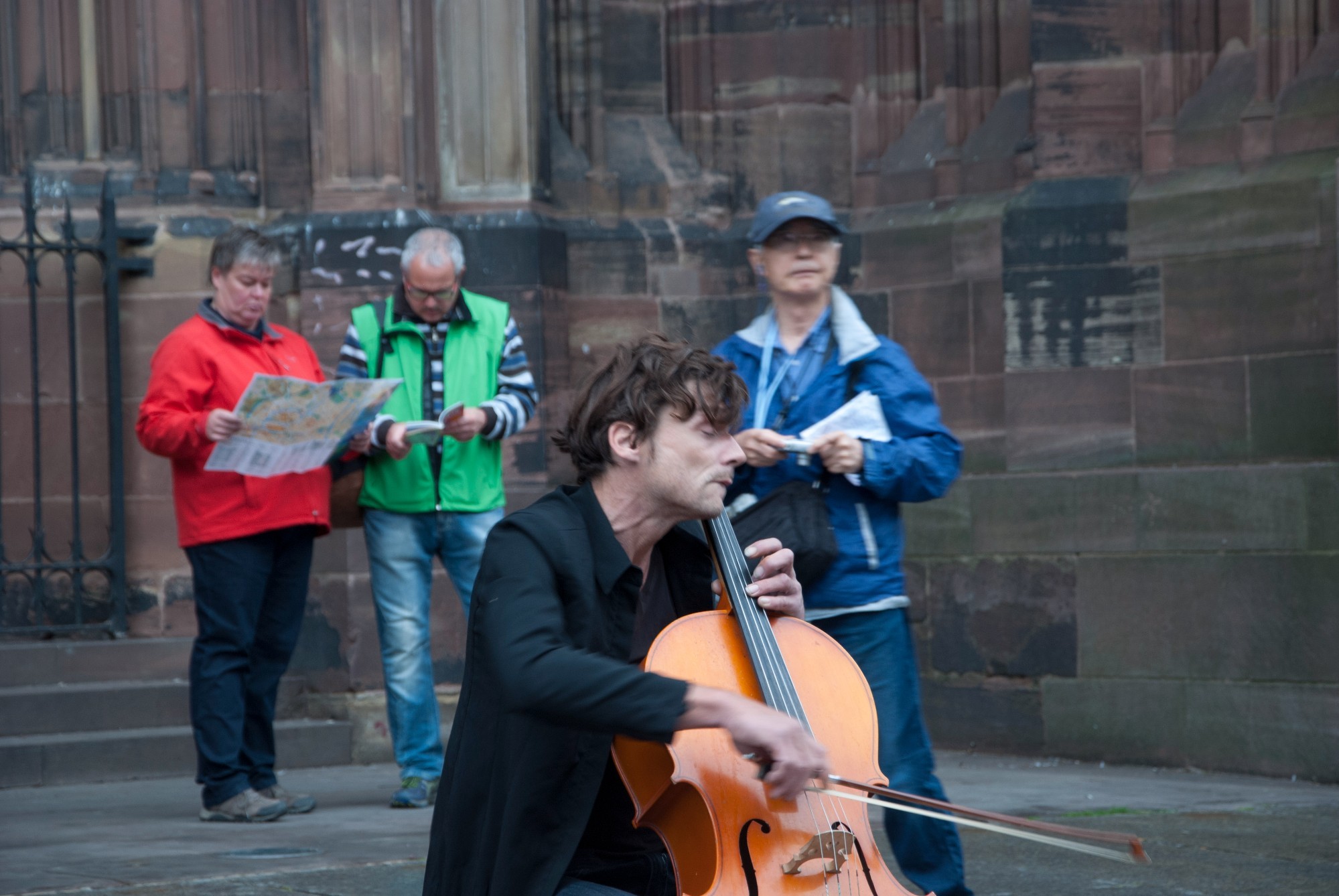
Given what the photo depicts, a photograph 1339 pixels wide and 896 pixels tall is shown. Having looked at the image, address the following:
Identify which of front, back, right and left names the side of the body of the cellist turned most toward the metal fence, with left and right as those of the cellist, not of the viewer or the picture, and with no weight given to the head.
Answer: back

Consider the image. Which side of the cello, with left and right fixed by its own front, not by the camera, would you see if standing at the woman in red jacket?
back

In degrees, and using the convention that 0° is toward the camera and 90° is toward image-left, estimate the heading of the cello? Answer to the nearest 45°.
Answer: approximately 315°

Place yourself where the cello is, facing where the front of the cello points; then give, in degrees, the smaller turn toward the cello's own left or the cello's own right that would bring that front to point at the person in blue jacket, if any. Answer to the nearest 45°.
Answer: approximately 135° to the cello's own left

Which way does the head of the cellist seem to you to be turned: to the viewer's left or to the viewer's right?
to the viewer's right

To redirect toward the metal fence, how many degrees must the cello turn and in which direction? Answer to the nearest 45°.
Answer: approximately 180°

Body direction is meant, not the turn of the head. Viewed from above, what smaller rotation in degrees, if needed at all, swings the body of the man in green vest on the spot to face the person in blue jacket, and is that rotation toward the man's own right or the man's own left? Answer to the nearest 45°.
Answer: approximately 45° to the man's own left

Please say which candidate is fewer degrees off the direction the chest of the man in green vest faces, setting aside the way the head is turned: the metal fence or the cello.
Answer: the cello

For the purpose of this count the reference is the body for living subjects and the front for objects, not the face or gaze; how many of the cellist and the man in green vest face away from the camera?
0
